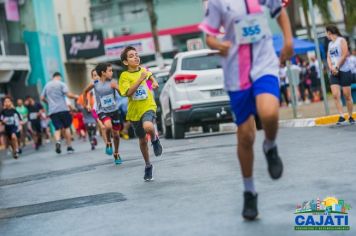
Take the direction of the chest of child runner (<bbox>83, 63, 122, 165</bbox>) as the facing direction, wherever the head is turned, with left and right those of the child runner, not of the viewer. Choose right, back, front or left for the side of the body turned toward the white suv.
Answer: back

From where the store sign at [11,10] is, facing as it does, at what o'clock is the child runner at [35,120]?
The child runner is roughly at 12 o'clock from the store sign.

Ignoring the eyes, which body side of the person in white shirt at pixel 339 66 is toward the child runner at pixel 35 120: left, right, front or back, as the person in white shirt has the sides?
right

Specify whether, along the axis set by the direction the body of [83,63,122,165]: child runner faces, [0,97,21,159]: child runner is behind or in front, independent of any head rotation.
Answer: behind

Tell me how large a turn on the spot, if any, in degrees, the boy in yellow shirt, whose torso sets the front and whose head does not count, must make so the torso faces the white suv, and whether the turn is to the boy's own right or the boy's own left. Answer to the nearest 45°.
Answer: approximately 135° to the boy's own left
